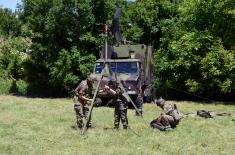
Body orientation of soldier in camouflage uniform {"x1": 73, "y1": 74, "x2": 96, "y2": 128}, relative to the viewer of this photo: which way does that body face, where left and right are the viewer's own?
facing to the right of the viewer

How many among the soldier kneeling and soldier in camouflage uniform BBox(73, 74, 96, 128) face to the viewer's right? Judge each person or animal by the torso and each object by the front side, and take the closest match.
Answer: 1

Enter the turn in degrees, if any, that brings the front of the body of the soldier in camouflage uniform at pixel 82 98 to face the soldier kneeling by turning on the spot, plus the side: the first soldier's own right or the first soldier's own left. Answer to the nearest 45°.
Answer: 0° — they already face them

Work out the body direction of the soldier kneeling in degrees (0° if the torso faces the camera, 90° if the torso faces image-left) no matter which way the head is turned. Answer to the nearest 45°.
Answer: approximately 90°

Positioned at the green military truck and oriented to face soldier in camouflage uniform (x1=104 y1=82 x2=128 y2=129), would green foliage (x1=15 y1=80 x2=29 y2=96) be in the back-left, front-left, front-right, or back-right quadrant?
back-right

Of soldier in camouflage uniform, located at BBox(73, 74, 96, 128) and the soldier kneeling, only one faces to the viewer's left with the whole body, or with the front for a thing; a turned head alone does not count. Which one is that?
the soldier kneeling

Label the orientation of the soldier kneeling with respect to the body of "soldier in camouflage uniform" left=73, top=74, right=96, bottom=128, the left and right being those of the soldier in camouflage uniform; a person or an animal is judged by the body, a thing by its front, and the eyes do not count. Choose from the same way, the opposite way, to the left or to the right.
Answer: the opposite way
